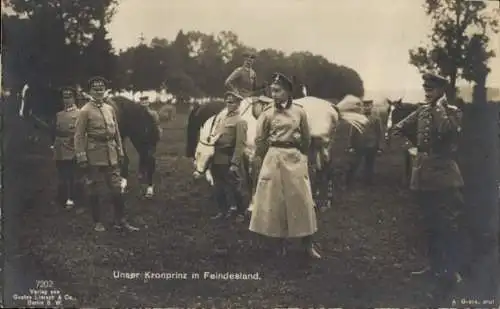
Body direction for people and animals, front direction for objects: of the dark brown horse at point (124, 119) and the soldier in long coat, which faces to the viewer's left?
the dark brown horse

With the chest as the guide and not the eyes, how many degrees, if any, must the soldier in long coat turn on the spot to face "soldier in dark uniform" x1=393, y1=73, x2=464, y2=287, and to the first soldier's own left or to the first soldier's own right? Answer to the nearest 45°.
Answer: approximately 90° to the first soldier's own left

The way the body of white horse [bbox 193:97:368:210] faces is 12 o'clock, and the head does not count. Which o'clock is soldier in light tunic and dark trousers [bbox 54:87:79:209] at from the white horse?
The soldier in light tunic and dark trousers is roughly at 12 o'clock from the white horse.

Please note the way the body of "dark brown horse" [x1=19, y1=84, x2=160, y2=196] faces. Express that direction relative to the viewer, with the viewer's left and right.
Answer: facing to the left of the viewer

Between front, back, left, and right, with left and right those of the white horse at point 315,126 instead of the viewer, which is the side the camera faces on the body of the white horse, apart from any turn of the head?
left

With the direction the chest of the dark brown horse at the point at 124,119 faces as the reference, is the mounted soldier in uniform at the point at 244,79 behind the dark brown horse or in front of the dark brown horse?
behind

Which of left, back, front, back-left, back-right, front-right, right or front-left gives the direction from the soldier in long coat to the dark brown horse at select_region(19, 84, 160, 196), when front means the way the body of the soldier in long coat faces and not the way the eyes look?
right

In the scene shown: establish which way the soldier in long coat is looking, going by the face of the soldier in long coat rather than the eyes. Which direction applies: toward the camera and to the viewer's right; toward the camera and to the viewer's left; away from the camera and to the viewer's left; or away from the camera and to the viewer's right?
toward the camera and to the viewer's left

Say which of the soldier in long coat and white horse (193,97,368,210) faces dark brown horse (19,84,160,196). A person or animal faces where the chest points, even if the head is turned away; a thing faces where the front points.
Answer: the white horse

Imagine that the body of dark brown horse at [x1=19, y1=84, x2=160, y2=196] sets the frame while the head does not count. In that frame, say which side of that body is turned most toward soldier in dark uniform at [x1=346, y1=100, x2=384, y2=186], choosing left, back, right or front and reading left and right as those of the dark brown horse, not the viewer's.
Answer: back

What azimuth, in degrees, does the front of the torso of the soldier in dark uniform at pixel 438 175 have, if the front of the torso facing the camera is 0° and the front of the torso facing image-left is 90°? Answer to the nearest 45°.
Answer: approximately 45°

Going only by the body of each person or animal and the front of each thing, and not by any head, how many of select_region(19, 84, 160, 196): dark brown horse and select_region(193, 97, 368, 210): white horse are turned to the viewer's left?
2
